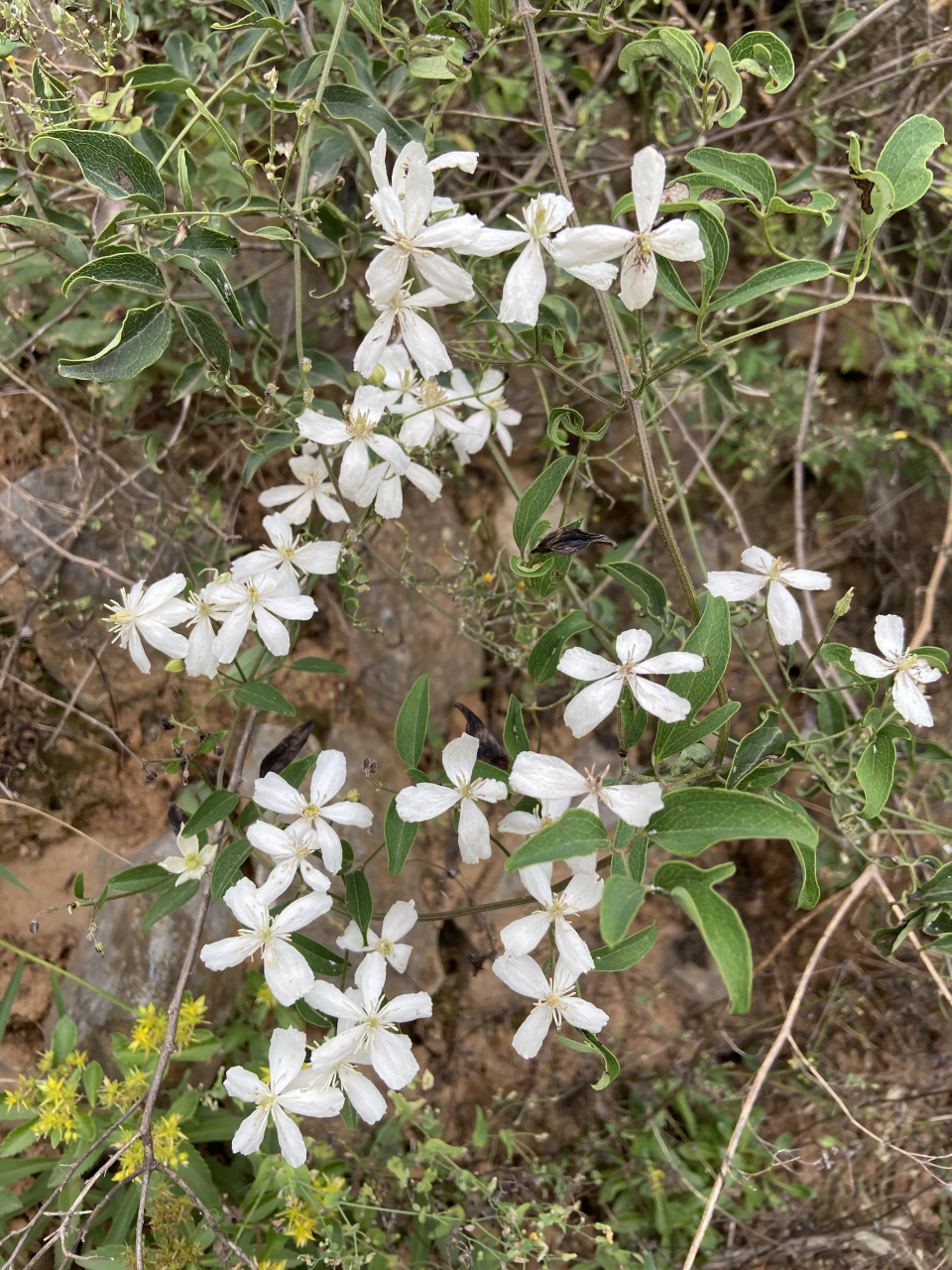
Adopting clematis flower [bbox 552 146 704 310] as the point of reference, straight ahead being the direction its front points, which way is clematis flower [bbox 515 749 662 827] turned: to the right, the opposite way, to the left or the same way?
the same way

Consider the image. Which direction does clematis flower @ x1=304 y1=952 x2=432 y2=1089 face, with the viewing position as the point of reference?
facing the viewer

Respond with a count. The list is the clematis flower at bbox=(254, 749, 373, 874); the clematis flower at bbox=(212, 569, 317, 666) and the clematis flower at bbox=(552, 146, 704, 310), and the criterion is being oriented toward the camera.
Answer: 3

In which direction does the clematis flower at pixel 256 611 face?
toward the camera

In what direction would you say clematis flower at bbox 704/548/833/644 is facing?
toward the camera

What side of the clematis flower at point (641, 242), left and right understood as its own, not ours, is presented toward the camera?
front
